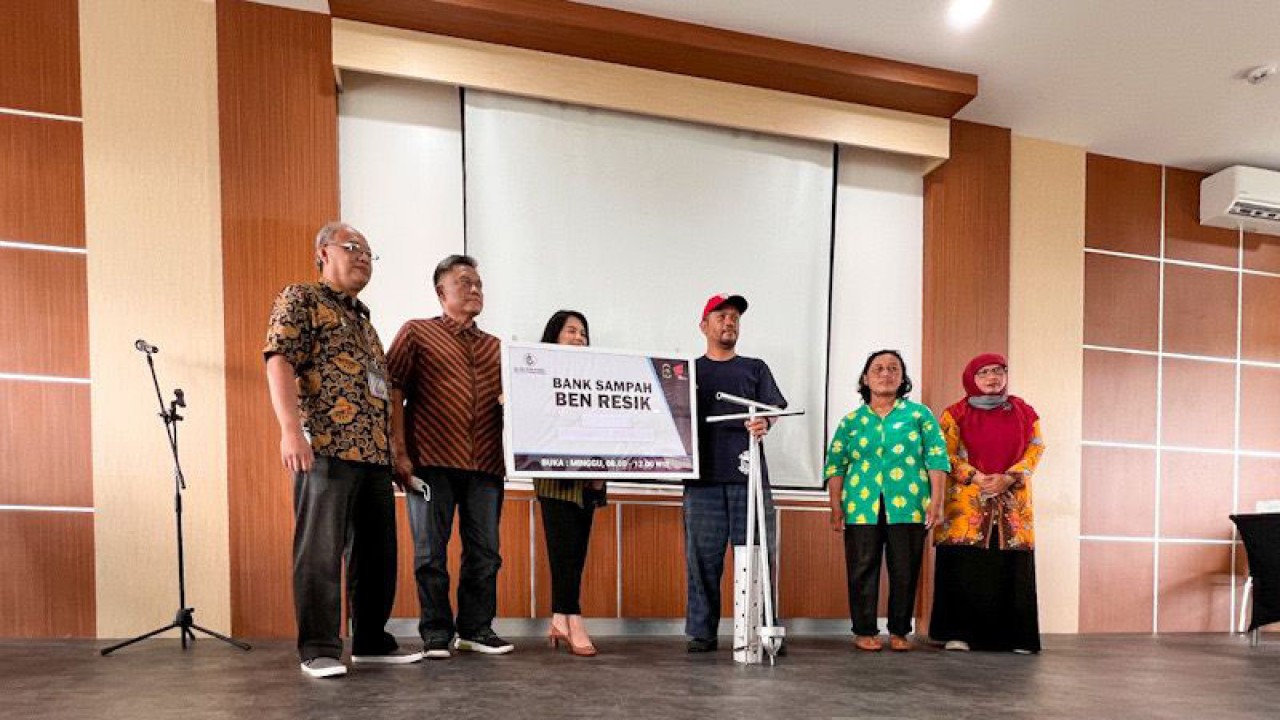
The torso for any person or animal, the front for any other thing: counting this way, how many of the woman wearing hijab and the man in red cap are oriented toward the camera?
2

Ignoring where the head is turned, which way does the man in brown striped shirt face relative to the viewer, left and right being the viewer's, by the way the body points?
facing the viewer and to the right of the viewer

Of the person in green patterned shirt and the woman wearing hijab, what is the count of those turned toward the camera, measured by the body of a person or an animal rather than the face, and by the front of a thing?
2

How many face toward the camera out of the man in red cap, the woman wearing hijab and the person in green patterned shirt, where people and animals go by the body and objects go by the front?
3

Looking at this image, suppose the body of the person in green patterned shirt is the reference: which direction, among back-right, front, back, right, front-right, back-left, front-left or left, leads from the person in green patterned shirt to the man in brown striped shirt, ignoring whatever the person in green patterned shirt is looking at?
front-right

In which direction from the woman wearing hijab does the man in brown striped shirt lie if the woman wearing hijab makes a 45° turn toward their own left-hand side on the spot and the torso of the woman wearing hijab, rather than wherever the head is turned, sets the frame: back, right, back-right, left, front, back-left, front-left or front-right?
right

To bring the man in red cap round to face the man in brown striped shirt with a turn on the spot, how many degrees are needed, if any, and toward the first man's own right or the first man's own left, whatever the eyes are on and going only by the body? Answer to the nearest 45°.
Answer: approximately 45° to the first man's own right

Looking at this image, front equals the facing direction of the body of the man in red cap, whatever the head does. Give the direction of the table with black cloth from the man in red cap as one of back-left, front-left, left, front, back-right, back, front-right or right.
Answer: back-left

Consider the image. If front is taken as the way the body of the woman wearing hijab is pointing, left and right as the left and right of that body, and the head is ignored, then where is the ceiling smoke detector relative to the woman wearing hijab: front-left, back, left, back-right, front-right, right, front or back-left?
back-left

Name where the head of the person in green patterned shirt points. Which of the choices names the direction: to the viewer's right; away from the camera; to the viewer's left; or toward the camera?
toward the camera

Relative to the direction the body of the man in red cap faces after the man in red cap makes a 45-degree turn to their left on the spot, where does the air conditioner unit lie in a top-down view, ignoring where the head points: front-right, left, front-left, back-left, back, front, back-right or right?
left

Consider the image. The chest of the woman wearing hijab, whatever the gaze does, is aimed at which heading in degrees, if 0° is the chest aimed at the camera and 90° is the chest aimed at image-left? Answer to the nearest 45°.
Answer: approximately 0°

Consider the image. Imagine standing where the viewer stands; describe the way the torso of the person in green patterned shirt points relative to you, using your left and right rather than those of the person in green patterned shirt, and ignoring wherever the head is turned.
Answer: facing the viewer

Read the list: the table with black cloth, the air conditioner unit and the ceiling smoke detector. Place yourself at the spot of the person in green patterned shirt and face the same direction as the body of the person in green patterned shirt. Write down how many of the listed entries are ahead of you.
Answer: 0
